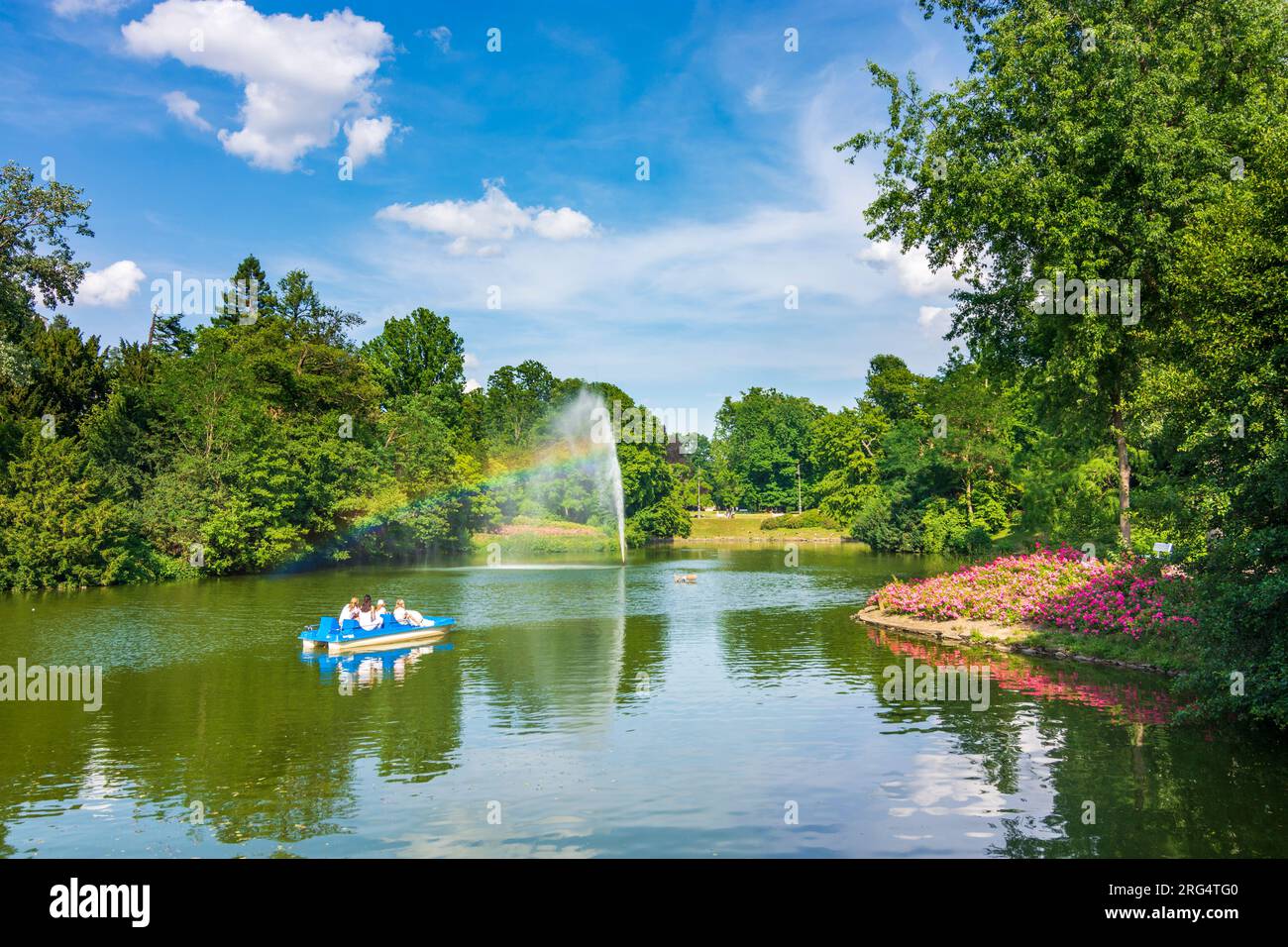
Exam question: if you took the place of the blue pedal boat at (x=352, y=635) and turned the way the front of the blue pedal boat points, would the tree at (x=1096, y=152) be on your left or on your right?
on your right

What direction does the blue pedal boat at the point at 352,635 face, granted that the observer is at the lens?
facing away from the viewer and to the right of the viewer

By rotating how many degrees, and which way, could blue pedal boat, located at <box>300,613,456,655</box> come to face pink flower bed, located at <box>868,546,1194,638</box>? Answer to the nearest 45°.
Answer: approximately 45° to its right
